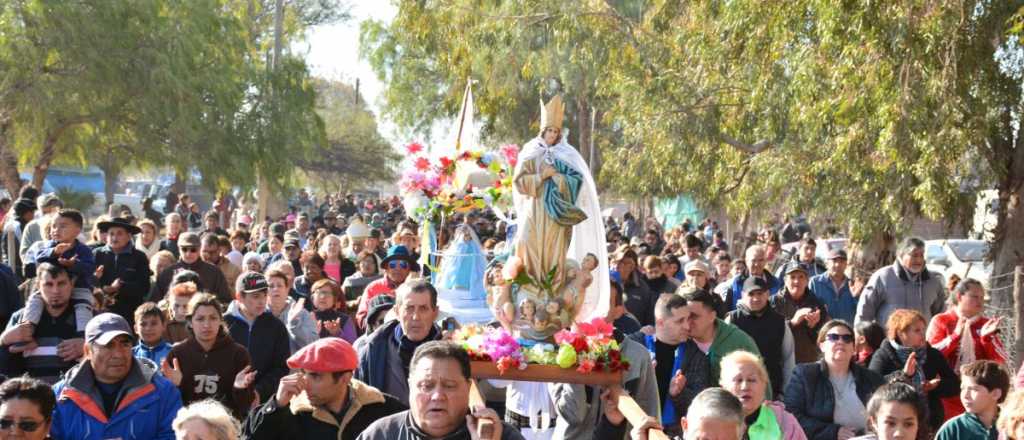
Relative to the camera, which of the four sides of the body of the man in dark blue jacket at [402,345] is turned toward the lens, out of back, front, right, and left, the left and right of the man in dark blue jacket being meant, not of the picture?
front

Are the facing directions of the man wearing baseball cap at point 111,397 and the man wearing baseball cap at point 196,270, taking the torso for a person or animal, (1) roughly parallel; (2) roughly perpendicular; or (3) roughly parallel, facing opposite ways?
roughly parallel

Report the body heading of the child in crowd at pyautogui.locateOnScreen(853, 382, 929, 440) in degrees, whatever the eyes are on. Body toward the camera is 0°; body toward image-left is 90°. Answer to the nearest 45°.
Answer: approximately 0°

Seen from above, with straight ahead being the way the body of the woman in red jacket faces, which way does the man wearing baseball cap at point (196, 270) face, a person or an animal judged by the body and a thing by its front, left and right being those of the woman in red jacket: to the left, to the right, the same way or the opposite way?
the same way

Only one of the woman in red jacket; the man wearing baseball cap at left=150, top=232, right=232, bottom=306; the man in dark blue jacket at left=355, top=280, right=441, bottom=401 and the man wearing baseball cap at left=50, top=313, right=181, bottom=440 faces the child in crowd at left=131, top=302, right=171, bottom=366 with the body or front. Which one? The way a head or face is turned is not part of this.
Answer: the man wearing baseball cap at left=150, top=232, right=232, bottom=306

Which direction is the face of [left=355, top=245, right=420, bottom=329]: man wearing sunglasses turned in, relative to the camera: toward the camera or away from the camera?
toward the camera

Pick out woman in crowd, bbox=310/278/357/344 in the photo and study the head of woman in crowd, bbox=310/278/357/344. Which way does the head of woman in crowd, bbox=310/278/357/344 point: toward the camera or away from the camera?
toward the camera

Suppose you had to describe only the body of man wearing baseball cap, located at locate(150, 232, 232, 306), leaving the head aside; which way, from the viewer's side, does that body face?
toward the camera

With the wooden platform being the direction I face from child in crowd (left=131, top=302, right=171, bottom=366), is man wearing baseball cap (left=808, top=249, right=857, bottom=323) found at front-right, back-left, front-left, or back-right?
front-left

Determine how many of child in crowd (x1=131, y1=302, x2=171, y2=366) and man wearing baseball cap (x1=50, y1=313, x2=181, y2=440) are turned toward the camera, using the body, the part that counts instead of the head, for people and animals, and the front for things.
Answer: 2

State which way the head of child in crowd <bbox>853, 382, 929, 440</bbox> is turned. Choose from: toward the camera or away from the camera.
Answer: toward the camera

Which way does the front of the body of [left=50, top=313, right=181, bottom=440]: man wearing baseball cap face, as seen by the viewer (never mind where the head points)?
toward the camera

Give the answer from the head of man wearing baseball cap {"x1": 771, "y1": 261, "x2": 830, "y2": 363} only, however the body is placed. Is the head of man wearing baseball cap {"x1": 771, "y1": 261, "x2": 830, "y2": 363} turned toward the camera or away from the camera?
toward the camera

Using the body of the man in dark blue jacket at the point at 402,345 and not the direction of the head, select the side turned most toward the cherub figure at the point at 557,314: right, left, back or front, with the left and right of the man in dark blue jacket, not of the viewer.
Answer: left

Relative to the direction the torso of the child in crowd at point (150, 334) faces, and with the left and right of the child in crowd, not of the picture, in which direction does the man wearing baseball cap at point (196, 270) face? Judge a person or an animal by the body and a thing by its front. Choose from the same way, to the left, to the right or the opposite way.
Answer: the same way
